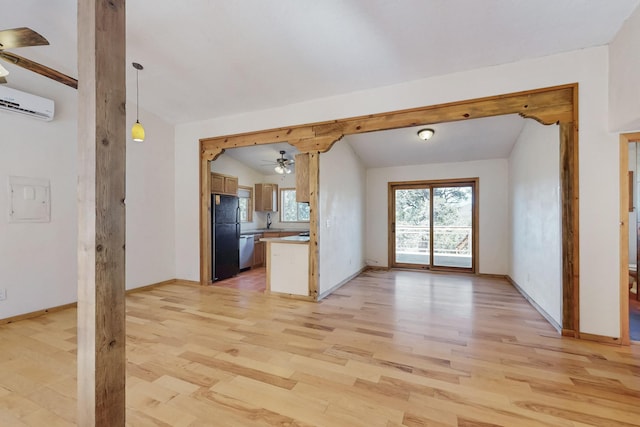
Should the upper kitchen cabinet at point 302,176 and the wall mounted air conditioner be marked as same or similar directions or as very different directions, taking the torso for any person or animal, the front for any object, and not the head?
very different directions

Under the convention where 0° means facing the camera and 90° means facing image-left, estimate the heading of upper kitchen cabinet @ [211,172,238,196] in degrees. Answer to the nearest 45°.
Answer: approximately 315°

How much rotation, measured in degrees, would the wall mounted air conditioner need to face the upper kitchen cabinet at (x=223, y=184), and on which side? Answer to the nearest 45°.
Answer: approximately 45° to its left

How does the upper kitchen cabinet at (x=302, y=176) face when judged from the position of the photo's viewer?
facing to the left of the viewer

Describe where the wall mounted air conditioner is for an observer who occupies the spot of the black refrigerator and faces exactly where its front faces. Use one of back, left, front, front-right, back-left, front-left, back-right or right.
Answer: right

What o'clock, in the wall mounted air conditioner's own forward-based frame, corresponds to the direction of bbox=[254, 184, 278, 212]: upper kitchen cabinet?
The upper kitchen cabinet is roughly at 10 o'clock from the wall mounted air conditioner.

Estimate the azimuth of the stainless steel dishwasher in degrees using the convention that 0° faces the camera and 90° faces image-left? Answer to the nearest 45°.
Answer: approximately 315°

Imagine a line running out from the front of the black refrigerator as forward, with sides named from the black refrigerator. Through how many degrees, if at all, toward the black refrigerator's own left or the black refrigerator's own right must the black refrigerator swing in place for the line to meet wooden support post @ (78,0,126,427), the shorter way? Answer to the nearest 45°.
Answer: approximately 45° to the black refrigerator's own right
